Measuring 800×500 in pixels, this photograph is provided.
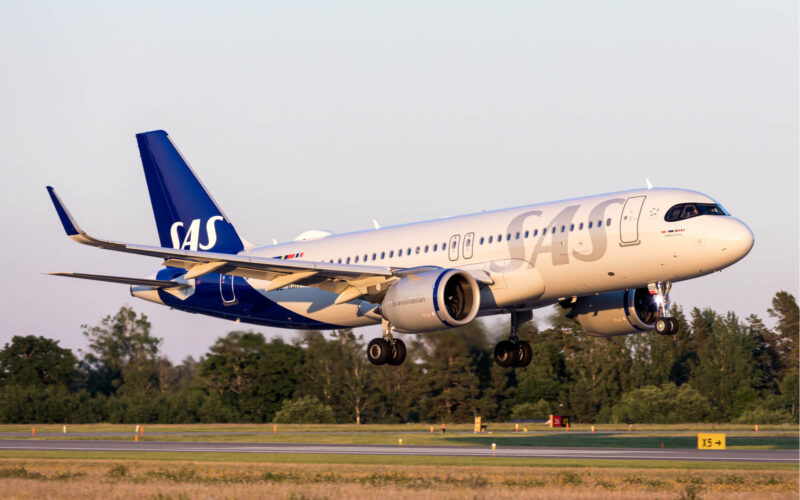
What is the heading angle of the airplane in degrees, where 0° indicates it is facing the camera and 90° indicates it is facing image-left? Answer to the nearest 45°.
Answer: approximately 315°
